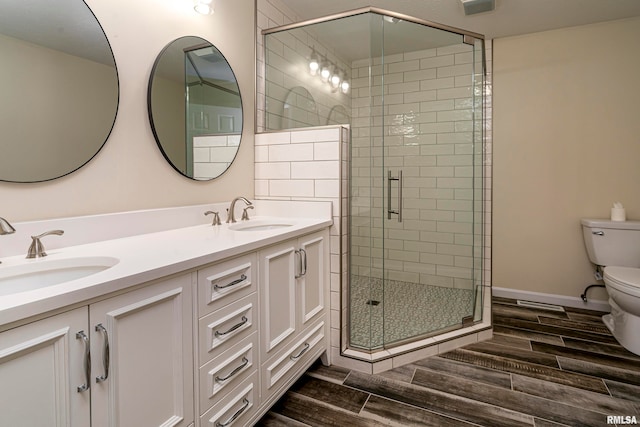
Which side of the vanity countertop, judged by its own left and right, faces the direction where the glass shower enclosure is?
left

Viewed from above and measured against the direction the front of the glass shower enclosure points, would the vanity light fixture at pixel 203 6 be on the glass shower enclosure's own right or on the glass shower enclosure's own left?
on the glass shower enclosure's own right

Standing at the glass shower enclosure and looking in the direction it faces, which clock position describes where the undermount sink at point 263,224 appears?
The undermount sink is roughly at 3 o'clock from the glass shower enclosure.

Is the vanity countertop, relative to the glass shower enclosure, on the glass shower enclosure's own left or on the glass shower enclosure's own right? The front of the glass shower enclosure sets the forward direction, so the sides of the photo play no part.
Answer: on the glass shower enclosure's own right

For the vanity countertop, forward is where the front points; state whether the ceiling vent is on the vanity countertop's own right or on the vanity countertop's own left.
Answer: on the vanity countertop's own left

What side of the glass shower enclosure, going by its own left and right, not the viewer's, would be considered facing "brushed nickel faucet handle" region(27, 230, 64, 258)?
right
